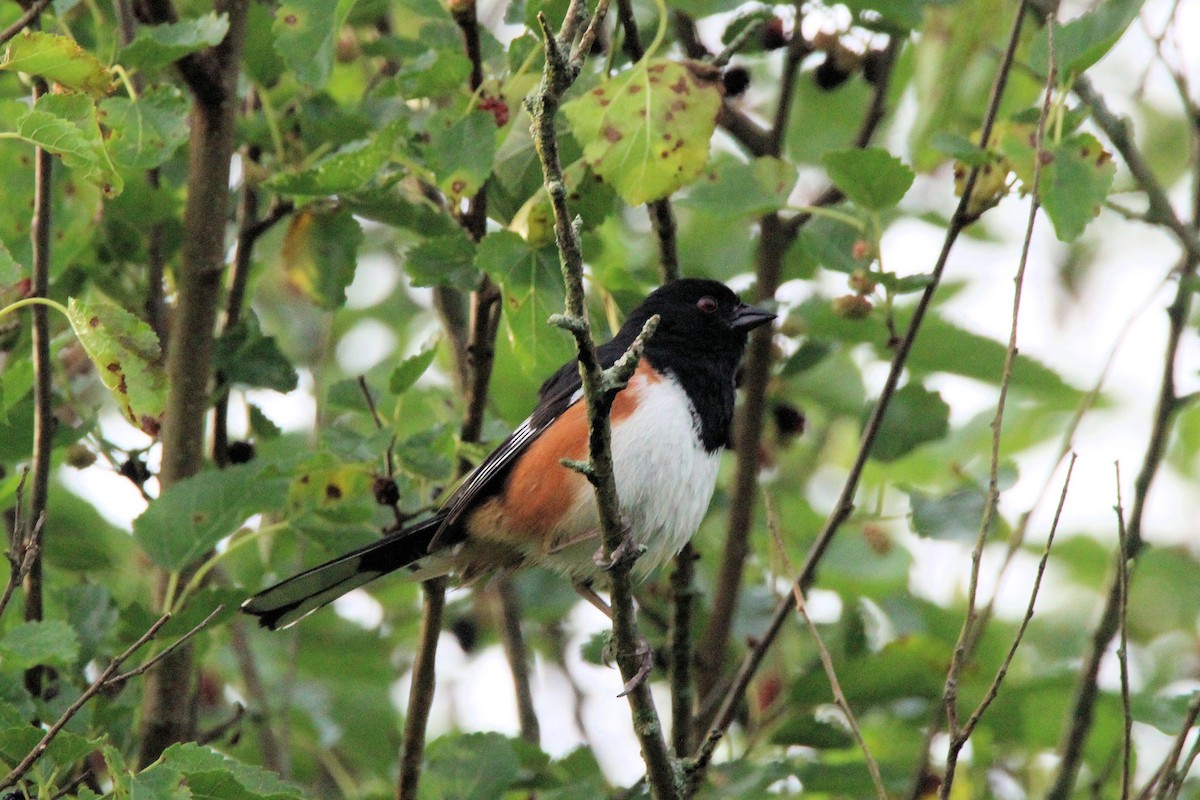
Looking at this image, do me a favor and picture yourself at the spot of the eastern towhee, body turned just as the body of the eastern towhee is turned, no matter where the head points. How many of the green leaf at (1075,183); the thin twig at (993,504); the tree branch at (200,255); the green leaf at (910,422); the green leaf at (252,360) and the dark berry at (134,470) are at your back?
3

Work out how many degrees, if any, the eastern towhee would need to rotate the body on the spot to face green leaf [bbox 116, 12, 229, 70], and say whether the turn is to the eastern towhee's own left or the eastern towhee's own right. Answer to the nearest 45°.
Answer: approximately 135° to the eastern towhee's own right

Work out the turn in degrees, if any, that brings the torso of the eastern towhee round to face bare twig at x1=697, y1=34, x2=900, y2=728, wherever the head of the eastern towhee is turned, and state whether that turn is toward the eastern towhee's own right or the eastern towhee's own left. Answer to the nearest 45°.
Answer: approximately 45° to the eastern towhee's own left

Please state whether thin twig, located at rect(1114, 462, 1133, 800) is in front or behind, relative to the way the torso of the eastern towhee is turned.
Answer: in front

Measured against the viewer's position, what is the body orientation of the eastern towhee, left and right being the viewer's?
facing to the right of the viewer

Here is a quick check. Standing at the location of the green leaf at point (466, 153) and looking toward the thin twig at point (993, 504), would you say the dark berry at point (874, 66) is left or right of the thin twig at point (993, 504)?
left

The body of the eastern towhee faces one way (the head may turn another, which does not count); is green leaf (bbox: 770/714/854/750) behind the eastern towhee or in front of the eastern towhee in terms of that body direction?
in front

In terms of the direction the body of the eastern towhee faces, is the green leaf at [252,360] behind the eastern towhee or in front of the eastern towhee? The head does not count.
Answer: behind

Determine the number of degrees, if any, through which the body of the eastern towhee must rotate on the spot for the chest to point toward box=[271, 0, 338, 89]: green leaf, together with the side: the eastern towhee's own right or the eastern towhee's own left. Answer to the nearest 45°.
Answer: approximately 135° to the eastern towhee's own right
